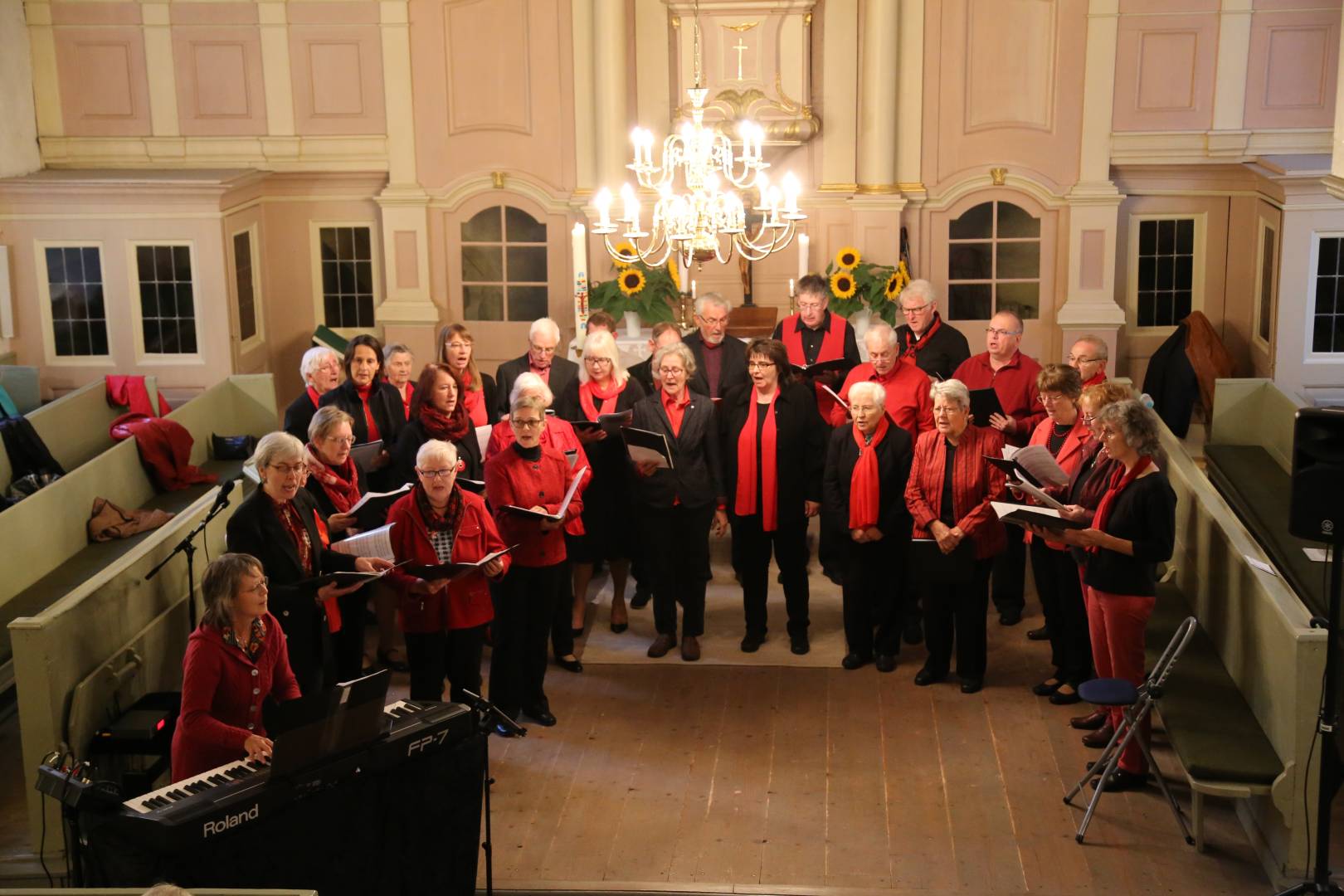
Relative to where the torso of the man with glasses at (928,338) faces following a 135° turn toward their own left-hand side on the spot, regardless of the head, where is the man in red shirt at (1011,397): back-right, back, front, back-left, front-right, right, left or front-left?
front-right

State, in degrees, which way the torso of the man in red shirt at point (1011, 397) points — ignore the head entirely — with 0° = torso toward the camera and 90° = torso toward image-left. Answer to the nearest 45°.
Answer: approximately 45°

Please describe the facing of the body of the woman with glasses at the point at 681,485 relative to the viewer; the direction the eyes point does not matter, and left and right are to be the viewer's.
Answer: facing the viewer

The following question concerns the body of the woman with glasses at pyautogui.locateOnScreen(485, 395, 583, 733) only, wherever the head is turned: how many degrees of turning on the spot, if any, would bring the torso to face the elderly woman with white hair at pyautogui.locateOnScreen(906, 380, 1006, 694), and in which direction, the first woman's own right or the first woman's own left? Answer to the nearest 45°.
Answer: approximately 45° to the first woman's own left

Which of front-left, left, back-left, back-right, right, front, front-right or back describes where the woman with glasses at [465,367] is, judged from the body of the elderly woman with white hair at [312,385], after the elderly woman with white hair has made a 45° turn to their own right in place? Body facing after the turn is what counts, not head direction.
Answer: left

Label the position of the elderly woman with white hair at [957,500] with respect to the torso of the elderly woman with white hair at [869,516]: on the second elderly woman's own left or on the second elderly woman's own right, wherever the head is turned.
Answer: on the second elderly woman's own left

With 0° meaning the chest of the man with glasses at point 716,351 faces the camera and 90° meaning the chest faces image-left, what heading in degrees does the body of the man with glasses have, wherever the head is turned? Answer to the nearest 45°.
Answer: approximately 0°

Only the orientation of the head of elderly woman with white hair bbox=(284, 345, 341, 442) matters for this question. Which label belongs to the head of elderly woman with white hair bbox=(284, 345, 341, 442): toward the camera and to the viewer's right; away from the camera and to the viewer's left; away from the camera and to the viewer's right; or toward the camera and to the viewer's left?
toward the camera and to the viewer's right

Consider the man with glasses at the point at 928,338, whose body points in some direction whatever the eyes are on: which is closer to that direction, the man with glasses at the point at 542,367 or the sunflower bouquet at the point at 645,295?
the man with glasses

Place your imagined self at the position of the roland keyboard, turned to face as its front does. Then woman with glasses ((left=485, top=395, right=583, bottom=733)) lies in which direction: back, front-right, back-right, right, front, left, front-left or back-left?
right

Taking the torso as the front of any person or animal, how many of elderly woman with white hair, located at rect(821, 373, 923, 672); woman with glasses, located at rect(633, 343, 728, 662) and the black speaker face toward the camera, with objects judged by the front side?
3

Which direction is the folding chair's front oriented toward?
to the viewer's left

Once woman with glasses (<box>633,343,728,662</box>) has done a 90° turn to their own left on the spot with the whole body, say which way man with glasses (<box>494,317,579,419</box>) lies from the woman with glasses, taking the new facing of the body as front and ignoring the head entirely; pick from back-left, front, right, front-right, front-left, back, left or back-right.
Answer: back-left

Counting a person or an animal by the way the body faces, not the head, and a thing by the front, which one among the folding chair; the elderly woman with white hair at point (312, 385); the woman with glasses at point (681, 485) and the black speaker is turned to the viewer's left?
the folding chair

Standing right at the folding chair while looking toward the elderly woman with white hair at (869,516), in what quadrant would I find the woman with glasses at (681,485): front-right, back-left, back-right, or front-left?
front-left

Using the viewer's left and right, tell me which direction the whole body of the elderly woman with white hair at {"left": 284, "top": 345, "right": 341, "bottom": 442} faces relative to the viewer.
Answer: facing the viewer and to the right of the viewer

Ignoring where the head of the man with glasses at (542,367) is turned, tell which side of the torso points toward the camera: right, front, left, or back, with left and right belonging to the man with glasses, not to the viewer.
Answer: front
